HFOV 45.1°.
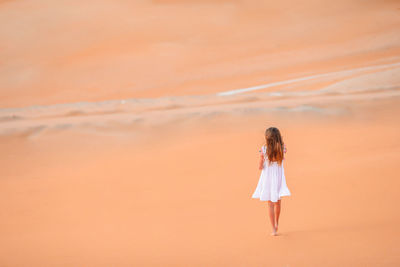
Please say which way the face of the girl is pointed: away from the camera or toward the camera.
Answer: away from the camera

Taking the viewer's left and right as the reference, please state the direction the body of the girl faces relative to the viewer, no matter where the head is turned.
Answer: facing away from the viewer
